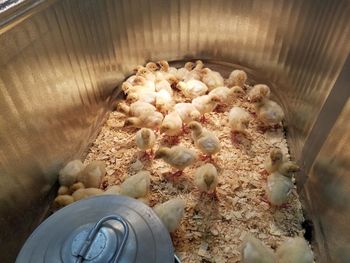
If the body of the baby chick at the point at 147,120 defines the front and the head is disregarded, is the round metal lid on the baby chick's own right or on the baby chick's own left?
on the baby chick's own left

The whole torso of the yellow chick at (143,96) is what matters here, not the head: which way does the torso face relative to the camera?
to the viewer's left

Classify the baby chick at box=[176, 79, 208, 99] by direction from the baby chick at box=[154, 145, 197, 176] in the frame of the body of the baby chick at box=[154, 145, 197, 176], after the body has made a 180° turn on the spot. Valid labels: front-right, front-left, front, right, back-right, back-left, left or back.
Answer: left

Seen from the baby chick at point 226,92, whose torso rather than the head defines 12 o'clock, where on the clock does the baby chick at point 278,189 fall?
the baby chick at point 278,189 is roughly at 2 o'clock from the baby chick at point 226,92.

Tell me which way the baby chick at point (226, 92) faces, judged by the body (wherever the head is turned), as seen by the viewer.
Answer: to the viewer's right

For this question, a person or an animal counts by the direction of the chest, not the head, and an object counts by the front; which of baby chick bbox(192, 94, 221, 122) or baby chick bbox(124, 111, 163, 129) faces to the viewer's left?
baby chick bbox(124, 111, 163, 129)

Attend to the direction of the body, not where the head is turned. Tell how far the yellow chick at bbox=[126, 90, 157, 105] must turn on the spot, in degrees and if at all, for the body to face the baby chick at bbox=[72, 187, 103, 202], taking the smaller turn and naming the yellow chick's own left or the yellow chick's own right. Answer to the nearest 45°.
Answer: approximately 45° to the yellow chick's own left

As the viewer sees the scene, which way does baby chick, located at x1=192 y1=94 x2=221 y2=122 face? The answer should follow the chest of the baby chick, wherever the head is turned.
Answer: to the viewer's right

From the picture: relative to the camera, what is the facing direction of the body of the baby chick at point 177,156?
to the viewer's left

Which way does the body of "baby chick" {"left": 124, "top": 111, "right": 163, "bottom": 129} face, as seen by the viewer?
to the viewer's left

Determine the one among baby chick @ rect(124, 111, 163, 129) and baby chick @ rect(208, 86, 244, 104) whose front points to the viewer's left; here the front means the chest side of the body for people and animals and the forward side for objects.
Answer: baby chick @ rect(124, 111, 163, 129)
